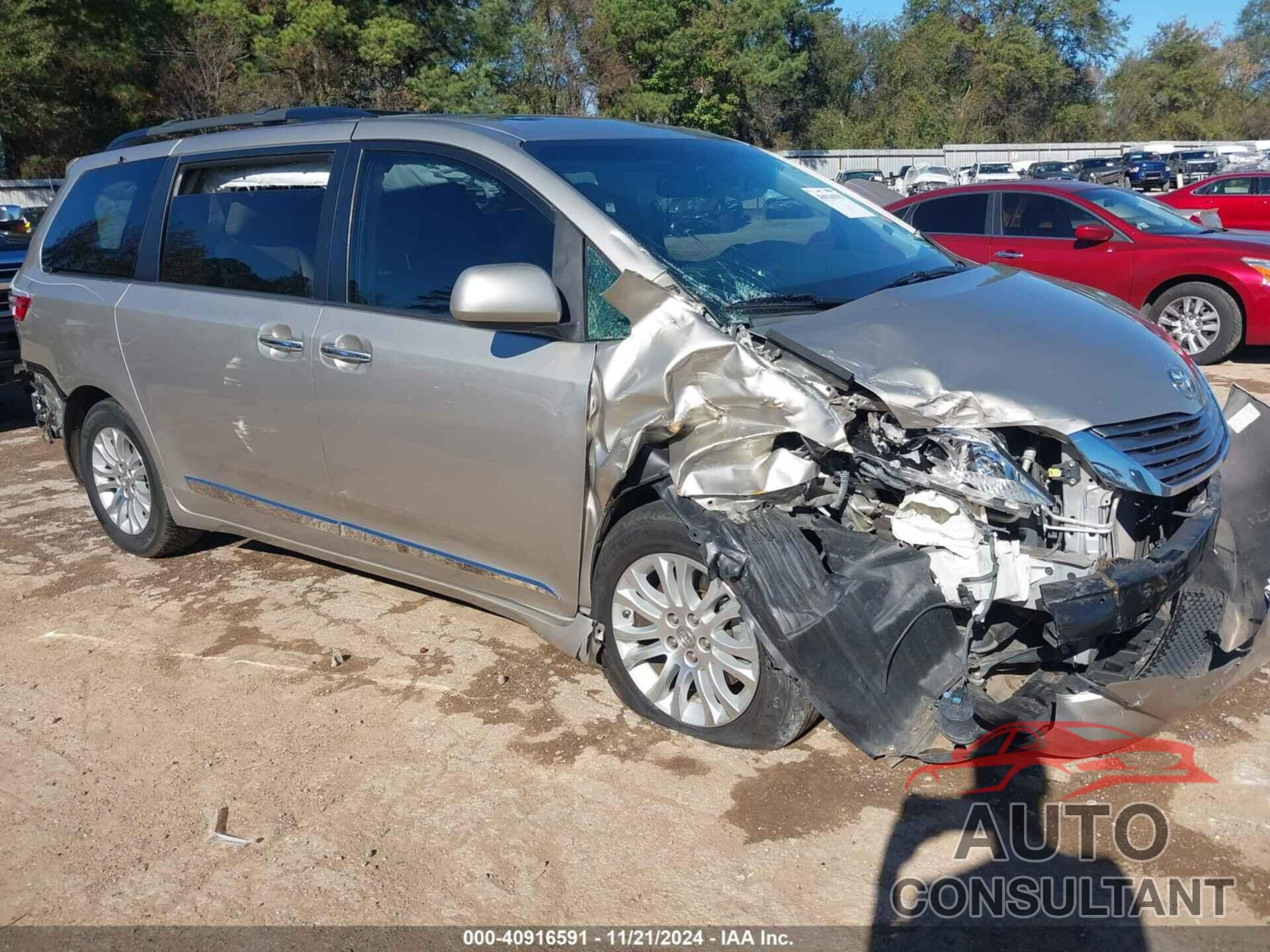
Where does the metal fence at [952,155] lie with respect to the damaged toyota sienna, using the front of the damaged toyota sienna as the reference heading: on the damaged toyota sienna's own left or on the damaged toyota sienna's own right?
on the damaged toyota sienna's own left

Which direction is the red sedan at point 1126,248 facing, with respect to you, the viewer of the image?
facing the viewer and to the right of the viewer

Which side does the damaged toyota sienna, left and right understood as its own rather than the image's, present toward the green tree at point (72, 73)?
back

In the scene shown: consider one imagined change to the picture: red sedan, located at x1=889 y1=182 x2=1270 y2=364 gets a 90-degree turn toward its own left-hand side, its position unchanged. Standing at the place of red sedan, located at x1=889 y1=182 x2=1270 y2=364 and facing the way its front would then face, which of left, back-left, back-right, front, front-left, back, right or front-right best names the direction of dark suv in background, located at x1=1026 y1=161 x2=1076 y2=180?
front-left

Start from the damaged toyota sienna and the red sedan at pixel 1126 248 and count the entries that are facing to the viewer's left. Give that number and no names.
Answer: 0

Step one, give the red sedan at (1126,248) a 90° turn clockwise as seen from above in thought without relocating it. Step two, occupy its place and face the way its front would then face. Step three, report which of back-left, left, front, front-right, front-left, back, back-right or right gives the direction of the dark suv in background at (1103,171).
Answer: back-right

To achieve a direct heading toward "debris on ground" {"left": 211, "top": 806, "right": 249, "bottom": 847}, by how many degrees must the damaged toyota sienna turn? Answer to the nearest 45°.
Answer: approximately 135° to its right

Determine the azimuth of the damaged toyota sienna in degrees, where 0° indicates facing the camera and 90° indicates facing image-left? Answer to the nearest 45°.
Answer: approximately 315°

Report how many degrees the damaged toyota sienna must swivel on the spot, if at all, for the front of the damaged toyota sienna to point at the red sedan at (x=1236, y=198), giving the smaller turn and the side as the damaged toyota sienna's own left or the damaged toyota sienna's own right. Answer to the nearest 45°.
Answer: approximately 90° to the damaged toyota sienna's own left

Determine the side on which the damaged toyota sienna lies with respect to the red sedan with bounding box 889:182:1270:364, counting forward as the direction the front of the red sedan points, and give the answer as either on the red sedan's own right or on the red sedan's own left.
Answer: on the red sedan's own right

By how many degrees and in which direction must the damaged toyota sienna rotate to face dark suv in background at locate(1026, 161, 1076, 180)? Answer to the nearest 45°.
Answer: approximately 135° to its left
